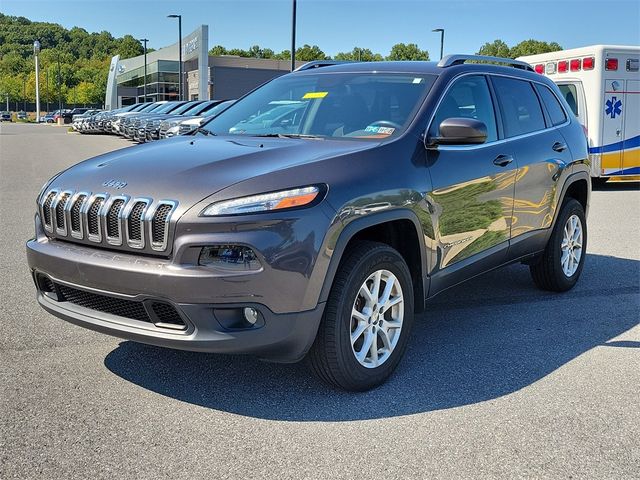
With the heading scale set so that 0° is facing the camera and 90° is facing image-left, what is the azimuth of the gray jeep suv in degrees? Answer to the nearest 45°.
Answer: approximately 45°

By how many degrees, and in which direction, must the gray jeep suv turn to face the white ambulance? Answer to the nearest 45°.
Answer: approximately 180°
